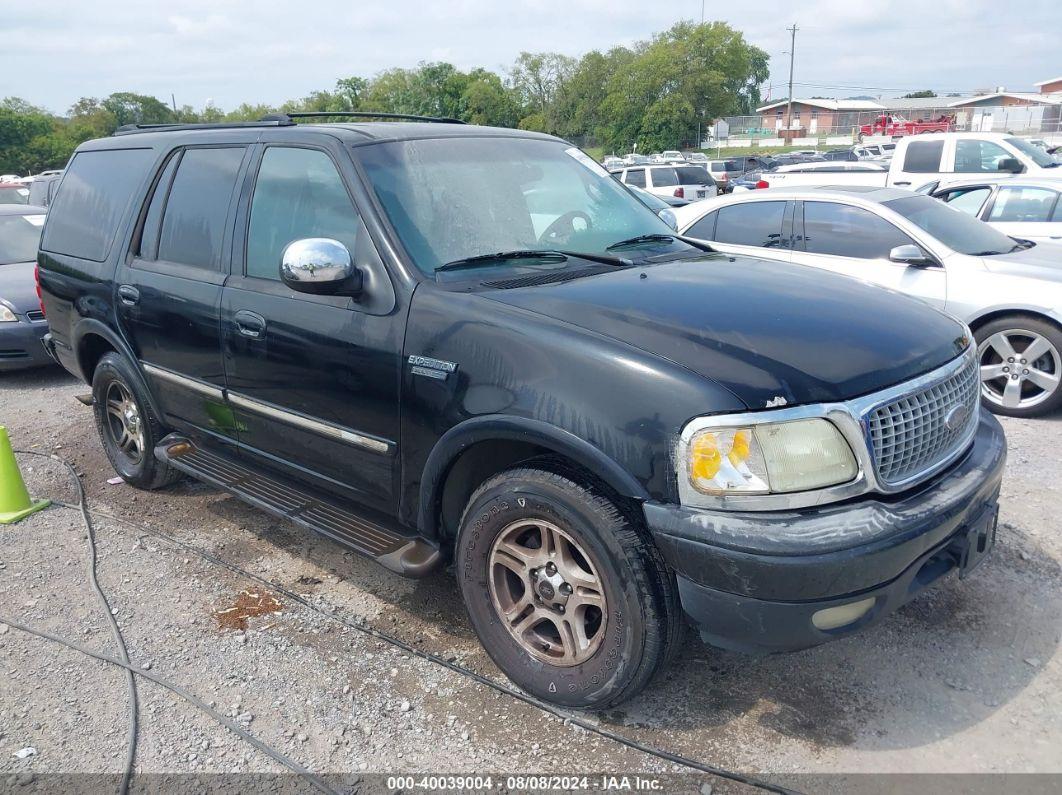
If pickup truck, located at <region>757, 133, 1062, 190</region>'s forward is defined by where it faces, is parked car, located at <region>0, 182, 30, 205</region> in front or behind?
behind

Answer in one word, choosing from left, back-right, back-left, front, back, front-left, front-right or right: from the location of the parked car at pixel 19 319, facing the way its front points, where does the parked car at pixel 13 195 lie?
back-left

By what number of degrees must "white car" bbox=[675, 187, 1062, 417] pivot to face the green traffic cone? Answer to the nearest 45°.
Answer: approximately 90° to its right

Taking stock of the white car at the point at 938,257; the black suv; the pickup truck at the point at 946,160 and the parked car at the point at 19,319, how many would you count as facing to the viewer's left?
0

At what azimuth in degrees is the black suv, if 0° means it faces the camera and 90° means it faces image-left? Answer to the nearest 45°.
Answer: approximately 315°

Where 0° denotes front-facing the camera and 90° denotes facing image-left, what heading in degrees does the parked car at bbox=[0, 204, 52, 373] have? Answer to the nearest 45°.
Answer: approximately 315°

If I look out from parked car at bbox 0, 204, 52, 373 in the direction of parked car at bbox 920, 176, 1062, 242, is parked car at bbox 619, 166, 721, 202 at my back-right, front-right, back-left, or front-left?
front-left

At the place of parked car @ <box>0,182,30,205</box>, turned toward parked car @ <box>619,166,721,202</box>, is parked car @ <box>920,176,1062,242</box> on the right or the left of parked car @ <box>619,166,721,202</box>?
right

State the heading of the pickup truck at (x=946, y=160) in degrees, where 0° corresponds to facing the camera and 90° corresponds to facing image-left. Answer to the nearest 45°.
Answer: approximately 270°

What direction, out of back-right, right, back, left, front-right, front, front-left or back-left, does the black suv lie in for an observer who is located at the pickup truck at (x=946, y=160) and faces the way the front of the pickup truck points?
right

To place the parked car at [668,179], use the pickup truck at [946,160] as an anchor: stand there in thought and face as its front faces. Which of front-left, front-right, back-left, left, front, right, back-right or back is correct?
back-left

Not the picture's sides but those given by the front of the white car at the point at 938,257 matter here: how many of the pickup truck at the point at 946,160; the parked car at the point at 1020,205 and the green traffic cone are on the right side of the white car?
1

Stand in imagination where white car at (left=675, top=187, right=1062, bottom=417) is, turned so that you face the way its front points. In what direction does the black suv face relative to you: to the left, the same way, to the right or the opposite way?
the same way

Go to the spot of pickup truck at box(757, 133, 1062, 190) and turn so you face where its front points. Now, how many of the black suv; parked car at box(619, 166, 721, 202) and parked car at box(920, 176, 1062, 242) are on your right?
2
